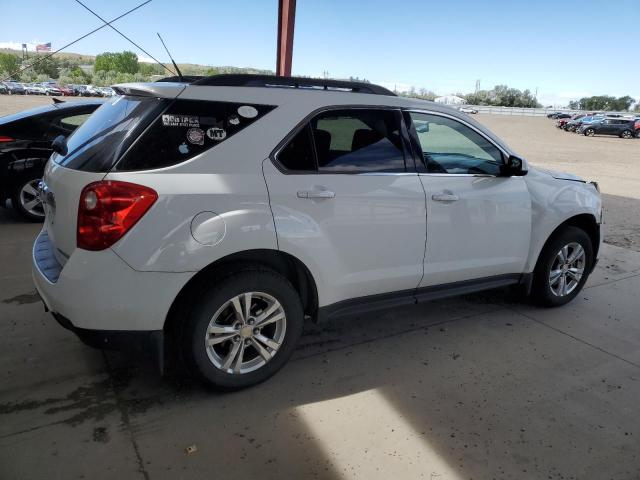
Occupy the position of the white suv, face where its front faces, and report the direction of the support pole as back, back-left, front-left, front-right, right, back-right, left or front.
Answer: front-left

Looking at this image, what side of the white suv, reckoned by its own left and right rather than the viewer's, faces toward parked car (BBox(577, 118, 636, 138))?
front

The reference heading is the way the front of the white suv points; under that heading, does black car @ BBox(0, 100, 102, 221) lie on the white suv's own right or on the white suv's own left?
on the white suv's own left

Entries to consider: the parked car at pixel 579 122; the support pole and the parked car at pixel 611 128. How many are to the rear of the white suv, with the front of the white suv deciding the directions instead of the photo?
0

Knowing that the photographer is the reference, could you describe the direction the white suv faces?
facing away from the viewer and to the right of the viewer

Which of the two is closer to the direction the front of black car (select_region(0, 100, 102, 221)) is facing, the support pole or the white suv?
the support pole

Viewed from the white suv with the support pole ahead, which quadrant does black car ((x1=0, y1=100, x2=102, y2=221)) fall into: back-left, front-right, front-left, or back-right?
front-left

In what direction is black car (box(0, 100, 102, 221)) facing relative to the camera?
to the viewer's right

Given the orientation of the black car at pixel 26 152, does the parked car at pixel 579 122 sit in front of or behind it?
in front

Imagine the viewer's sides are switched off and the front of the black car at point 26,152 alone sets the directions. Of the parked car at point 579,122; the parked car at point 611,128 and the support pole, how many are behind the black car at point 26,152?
0

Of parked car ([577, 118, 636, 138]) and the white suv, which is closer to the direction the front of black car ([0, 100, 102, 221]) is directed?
the parked car

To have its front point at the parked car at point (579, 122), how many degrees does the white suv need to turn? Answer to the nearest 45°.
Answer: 0° — it already faces it

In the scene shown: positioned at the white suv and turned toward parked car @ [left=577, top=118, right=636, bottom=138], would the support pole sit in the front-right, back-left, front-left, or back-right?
front-left
